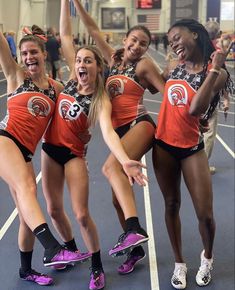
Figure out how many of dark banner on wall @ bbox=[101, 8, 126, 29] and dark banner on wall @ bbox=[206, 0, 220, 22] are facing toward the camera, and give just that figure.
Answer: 2

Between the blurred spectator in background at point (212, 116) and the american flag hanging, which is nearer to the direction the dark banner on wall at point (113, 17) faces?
the blurred spectator in background

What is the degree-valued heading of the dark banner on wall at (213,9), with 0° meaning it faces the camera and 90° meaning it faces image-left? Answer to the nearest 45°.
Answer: approximately 0°
